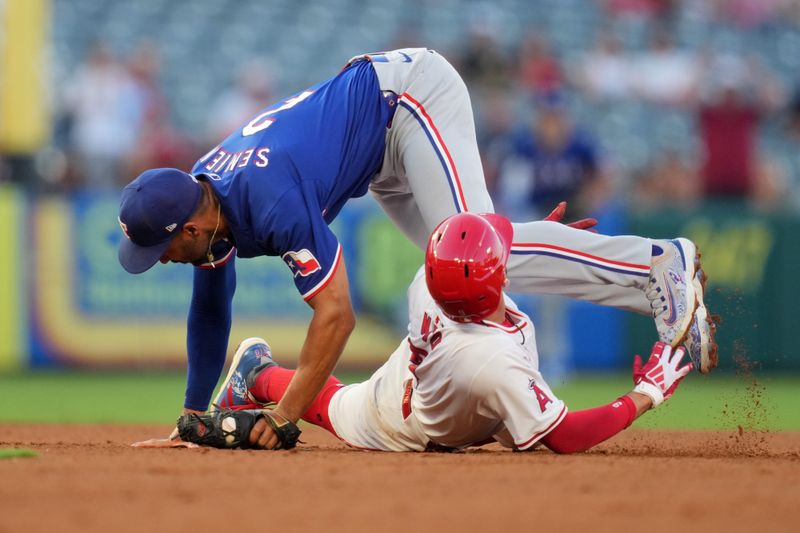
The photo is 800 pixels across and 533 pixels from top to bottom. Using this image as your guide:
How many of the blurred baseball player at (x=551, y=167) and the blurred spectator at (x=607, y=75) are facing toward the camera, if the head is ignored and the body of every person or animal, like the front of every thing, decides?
2

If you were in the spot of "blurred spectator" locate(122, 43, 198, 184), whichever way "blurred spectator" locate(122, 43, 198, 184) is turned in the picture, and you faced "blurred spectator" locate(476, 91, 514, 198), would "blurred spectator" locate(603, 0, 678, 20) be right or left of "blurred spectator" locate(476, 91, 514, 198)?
left

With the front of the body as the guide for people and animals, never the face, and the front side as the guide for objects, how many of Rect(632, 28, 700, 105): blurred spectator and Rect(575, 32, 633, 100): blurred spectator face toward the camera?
2

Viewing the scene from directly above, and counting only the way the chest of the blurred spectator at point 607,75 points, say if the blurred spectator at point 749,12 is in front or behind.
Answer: behind

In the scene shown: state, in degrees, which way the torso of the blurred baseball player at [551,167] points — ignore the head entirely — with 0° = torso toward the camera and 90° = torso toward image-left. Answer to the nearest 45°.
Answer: approximately 0°

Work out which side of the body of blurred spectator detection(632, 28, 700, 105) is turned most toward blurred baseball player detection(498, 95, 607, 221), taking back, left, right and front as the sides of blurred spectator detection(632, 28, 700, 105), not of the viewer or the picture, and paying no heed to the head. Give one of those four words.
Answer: front

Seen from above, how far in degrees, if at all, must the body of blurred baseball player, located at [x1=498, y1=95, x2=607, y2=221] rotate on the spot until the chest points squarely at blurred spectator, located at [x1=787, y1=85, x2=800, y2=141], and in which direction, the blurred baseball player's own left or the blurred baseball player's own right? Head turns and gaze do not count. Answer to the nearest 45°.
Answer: approximately 135° to the blurred baseball player's own left

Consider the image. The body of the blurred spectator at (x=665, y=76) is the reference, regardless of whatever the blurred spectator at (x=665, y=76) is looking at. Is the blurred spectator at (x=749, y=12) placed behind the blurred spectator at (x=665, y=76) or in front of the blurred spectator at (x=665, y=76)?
behind

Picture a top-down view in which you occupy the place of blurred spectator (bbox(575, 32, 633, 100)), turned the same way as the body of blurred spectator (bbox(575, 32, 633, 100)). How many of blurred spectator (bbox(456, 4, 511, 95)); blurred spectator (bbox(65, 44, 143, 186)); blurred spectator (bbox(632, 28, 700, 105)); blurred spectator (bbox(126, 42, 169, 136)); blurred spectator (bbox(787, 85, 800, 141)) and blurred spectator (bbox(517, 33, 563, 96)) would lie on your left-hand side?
2

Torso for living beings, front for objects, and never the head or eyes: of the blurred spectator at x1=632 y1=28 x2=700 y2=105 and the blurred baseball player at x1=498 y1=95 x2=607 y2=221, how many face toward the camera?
2

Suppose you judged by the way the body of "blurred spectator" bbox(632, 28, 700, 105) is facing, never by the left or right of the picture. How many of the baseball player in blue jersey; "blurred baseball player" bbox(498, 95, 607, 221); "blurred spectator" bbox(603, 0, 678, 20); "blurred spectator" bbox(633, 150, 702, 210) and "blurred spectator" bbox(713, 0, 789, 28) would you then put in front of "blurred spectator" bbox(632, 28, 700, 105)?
3
